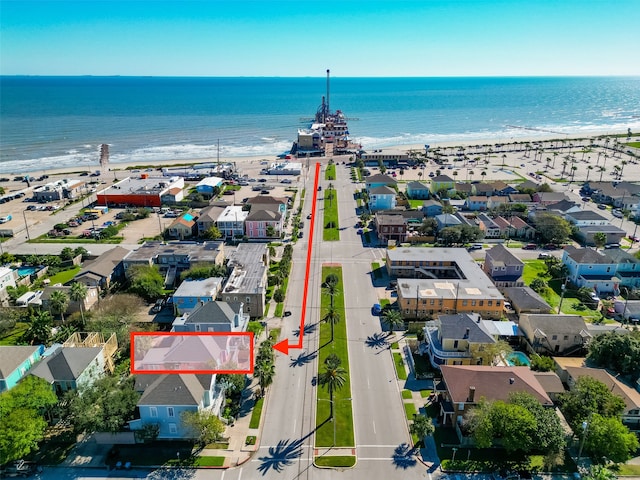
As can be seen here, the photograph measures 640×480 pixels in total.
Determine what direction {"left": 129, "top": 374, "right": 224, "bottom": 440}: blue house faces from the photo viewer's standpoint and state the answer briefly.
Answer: facing to the right of the viewer

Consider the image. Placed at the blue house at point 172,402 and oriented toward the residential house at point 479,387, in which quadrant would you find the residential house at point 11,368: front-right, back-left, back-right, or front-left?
back-left

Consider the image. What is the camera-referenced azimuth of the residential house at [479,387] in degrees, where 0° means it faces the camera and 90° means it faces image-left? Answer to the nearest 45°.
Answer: approximately 90°

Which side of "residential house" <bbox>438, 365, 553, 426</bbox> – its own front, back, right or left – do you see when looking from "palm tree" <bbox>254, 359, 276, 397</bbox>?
front

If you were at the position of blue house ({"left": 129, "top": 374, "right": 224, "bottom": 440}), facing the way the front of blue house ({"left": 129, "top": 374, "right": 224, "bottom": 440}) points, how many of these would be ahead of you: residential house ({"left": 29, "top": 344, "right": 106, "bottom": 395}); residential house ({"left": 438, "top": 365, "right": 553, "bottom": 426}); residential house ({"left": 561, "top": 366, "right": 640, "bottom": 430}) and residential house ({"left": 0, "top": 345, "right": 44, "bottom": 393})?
2

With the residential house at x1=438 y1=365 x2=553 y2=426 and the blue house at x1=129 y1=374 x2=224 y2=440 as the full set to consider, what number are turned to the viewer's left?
1

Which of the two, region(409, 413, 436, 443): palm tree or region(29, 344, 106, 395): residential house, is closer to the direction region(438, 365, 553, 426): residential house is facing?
the residential house

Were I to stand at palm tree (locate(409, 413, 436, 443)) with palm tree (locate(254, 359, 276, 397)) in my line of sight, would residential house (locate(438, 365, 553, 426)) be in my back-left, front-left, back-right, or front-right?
back-right

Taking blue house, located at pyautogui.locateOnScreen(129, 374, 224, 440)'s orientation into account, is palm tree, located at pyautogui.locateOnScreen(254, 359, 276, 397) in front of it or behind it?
in front

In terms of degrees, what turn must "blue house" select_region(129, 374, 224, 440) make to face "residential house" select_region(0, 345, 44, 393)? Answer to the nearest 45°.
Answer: approximately 135° to its left

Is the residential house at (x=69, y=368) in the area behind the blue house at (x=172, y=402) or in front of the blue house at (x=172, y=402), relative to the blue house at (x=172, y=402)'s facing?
behind

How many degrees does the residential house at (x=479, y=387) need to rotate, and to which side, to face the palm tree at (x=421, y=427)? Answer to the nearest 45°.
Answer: approximately 45° to its left
